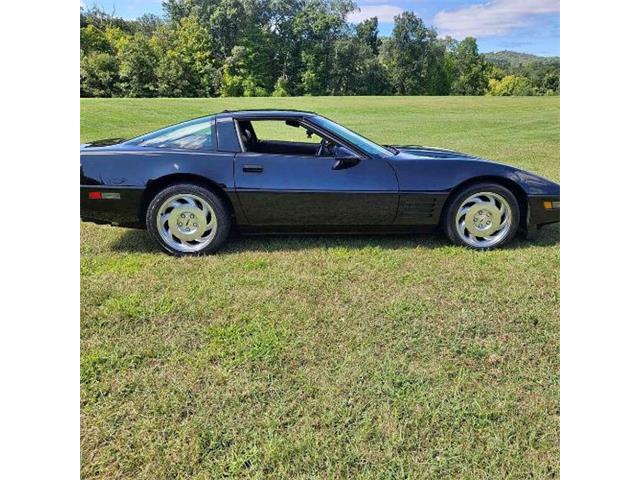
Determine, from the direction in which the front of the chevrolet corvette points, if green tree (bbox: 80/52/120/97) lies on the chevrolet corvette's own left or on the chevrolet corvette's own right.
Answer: on the chevrolet corvette's own left

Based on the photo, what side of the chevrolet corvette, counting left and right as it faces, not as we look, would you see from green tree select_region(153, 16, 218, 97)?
left

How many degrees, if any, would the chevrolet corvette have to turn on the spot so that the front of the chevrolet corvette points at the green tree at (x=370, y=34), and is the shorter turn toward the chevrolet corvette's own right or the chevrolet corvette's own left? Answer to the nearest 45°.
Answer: approximately 90° to the chevrolet corvette's own left

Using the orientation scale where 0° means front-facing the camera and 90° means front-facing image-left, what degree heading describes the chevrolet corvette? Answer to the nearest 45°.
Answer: approximately 270°

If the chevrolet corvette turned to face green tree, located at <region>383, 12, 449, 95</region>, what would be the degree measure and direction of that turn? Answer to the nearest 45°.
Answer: approximately 90° to its left

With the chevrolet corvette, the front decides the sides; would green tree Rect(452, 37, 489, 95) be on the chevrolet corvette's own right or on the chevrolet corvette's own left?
on the chevrolet corvette's own left

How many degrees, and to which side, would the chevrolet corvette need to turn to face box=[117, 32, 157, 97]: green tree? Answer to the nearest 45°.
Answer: approximately 90° to its left
